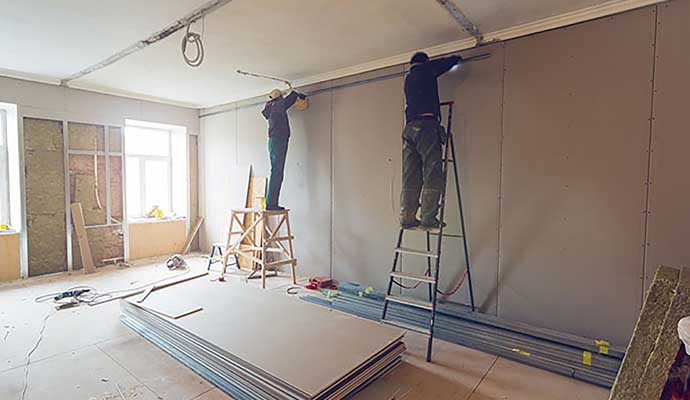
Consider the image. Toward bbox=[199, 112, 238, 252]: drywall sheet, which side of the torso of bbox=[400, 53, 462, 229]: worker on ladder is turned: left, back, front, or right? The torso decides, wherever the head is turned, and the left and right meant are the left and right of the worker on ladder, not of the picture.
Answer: left

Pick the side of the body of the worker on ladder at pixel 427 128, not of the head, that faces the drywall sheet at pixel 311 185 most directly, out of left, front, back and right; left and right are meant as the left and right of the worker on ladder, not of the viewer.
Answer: left

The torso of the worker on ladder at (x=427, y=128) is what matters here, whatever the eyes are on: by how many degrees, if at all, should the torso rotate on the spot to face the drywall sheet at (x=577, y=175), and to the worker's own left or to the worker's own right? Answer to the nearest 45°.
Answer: approximately 45° to the worker's own right

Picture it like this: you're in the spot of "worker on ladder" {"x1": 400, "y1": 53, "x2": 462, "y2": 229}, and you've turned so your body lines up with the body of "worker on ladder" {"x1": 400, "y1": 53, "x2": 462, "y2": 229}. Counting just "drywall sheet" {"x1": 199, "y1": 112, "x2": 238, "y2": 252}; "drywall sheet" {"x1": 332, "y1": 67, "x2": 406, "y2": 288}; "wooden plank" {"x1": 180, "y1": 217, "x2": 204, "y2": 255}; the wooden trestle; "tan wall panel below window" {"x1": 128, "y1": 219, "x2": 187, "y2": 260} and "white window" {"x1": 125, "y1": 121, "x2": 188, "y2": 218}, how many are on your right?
0

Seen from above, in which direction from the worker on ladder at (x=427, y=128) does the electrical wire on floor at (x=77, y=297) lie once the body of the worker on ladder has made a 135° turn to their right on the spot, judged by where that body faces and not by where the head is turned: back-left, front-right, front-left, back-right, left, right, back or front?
right

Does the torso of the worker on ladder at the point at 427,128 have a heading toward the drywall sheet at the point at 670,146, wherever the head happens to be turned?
no

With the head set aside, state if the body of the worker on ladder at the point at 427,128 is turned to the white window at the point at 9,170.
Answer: no

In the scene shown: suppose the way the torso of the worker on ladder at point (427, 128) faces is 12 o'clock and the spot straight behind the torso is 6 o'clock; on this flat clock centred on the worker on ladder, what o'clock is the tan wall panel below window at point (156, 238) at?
The tan wall panel below window is roughly at 8 o'clock from the worker on ladder.

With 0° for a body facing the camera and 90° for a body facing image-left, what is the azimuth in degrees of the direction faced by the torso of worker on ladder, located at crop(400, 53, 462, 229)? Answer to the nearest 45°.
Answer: approximately 225°

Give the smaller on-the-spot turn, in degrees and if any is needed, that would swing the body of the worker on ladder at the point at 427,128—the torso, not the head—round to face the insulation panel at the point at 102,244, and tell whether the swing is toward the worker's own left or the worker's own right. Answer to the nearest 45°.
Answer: approximately 135° to the worker's own left

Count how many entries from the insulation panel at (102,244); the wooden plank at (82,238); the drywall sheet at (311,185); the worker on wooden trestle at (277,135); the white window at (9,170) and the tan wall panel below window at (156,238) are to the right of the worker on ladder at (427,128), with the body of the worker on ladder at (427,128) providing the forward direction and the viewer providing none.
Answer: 0

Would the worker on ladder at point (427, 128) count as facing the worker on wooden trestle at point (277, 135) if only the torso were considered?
no

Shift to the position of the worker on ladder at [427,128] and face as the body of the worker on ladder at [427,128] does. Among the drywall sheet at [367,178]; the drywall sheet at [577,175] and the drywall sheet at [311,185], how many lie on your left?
2
